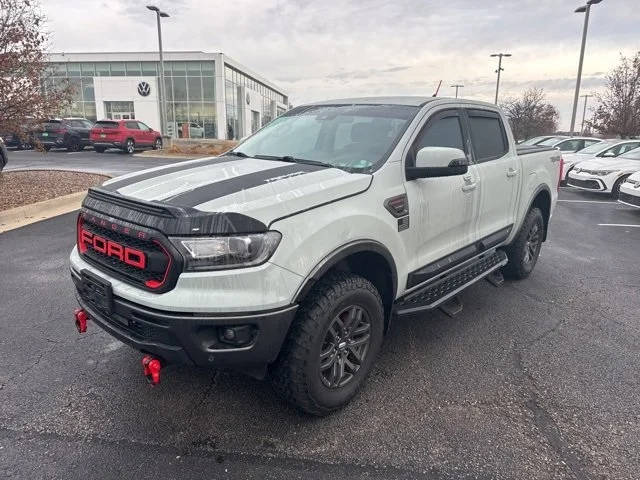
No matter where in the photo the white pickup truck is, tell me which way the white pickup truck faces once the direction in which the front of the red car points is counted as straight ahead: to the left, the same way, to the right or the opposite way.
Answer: the opposite way

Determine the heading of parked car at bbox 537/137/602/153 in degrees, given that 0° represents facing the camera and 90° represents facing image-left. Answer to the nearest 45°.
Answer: approximately 45°

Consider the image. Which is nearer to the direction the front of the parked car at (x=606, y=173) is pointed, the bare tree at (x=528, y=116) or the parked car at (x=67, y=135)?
the parked car

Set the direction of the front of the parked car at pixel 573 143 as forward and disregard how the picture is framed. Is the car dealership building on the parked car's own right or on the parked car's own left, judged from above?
on the parked car's own right

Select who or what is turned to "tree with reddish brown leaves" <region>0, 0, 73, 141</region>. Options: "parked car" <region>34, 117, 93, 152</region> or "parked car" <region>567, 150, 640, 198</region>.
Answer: "parked car" <region>567, 150, 640, 198</region>

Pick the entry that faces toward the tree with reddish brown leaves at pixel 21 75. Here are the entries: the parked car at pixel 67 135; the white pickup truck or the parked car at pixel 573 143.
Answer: the parked car at pixel 573 143

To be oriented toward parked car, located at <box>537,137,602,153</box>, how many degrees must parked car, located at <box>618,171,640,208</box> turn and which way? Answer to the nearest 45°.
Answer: approximately 135° to its right

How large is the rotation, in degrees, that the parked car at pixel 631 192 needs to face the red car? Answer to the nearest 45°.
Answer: approximately 45° to its right

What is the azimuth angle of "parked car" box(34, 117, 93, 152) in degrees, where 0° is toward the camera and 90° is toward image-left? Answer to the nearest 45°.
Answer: approximately 225°
